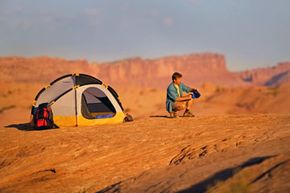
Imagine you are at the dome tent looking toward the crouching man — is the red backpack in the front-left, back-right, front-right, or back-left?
back-right

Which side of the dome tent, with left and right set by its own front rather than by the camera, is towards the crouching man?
left

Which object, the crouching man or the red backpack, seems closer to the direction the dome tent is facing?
the crouching man

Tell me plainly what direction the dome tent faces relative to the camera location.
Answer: facing the viewer and to the right of the viewer
